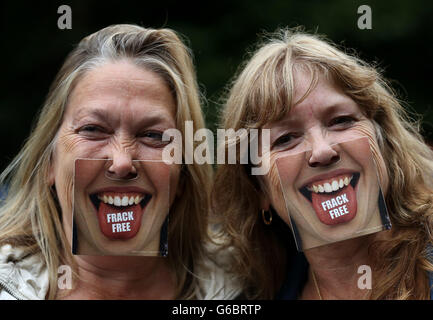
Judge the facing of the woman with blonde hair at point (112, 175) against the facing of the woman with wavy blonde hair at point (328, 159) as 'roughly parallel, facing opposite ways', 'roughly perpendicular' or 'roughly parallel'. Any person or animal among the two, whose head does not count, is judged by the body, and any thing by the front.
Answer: roughly parallel

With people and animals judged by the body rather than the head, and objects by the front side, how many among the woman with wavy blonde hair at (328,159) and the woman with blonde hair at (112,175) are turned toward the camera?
2

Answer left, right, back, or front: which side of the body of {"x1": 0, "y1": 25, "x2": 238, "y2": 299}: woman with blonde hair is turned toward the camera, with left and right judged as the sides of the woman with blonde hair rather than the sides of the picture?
front

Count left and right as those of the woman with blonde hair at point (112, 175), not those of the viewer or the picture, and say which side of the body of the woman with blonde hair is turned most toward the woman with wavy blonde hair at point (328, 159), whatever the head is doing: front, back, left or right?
left

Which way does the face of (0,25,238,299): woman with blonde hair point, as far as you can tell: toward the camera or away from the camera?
toward the camera

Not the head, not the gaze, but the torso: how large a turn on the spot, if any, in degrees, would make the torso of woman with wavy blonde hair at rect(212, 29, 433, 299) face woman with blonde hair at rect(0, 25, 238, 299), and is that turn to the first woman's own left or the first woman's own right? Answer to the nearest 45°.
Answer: approximately 90° to the first woman's own right

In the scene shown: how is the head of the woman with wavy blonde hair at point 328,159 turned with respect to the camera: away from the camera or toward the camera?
toward the camera

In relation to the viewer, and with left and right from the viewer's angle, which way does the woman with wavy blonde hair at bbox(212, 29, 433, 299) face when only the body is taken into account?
facing the viewer
